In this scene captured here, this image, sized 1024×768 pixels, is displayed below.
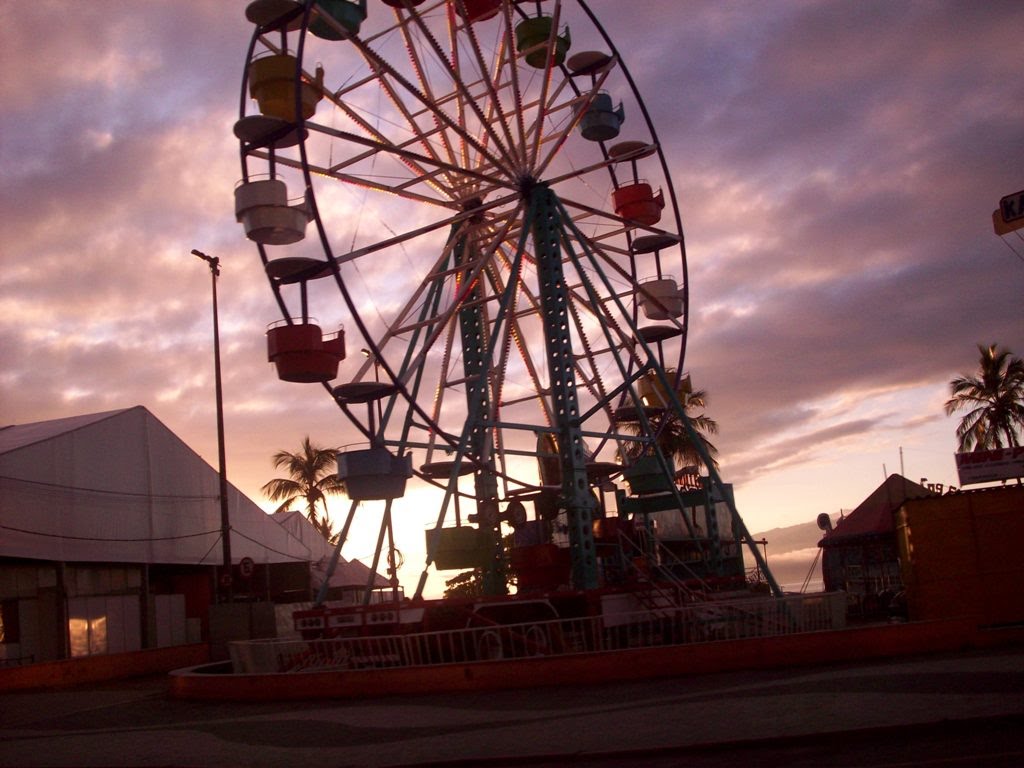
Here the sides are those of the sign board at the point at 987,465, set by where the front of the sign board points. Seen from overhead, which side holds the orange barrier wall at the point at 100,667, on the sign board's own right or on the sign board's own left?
on the sign board's own right

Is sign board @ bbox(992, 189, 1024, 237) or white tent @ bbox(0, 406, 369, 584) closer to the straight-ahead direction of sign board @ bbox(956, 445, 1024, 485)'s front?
the sign board

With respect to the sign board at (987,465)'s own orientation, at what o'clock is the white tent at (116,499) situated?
The white tent is roughly at 2 o'clock from the sign board.

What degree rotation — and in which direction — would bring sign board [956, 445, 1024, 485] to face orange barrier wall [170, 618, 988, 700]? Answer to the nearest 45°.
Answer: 0° — it already faces it

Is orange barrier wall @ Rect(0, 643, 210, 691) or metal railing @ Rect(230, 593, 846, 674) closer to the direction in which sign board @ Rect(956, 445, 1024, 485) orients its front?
the metal railing

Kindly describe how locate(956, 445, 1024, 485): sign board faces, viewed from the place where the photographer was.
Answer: facing the viewer

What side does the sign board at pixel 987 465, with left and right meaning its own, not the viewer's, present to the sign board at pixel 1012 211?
front
